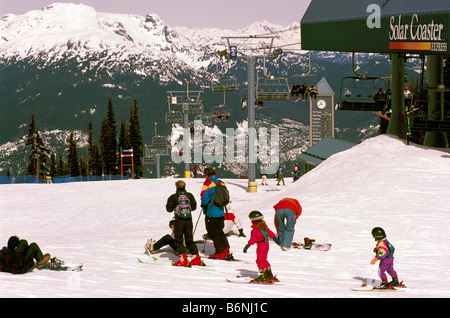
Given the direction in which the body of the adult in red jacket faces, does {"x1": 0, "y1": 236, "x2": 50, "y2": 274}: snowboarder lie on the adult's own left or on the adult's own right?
on the adult's own left

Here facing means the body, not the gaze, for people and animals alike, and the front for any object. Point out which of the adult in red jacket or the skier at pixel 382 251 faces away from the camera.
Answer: the adult in red jacket

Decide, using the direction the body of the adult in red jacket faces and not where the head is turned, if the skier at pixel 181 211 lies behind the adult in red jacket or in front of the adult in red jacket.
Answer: behind

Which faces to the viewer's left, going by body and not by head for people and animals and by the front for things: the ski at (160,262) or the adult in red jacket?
the ski

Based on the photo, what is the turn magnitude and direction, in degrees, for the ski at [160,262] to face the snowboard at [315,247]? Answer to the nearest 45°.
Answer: approximately 135° to its right

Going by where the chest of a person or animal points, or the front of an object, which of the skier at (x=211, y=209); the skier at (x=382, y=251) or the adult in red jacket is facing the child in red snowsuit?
the skier at (x=382, y=251)

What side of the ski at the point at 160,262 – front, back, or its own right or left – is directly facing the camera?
left

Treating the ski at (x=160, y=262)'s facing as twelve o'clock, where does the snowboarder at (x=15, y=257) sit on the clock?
The snowboarder is roughly at 11 o'clock from the ski.

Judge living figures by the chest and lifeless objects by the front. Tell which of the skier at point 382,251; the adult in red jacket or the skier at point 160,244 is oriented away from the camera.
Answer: the adult in red jacket

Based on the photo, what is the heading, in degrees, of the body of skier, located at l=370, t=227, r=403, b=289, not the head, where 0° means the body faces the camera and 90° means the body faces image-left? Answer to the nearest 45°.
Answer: approximately 90°
